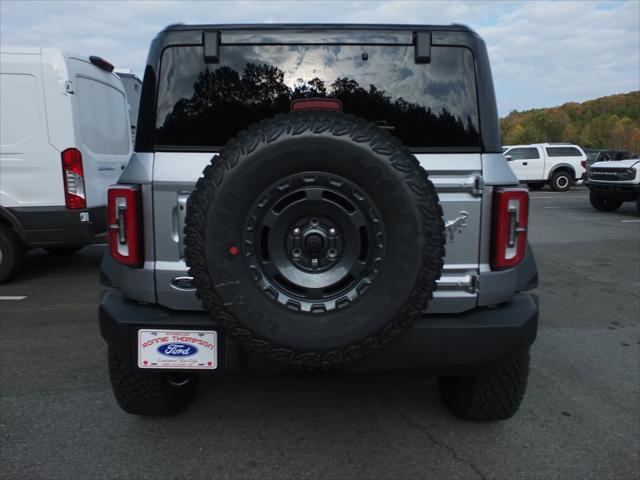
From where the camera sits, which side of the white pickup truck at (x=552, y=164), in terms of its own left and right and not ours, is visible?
left

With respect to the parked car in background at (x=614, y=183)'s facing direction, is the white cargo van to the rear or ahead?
ahead

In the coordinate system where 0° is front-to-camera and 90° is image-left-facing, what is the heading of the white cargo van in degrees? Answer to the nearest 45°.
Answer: approximately 135°

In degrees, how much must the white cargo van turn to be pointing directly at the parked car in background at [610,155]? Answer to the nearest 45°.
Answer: approximately 90° to its right

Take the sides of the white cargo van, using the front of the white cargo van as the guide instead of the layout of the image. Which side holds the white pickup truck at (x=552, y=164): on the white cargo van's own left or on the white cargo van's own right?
on the white cargo van's own right

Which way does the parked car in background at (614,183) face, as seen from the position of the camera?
facing the viewer and to the left of the viewer

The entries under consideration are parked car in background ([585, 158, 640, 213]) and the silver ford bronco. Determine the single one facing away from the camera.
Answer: the silver ford bronco

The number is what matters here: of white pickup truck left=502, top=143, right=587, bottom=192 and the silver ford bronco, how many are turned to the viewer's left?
1

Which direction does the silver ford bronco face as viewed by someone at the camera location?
facing away from the viewer

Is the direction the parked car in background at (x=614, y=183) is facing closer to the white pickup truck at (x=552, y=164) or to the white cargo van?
the white cargo van

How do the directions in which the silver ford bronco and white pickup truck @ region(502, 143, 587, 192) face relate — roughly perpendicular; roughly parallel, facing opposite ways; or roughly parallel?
roughly perpendicular

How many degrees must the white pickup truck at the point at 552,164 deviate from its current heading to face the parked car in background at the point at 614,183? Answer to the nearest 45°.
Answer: approximately 90° to its left
